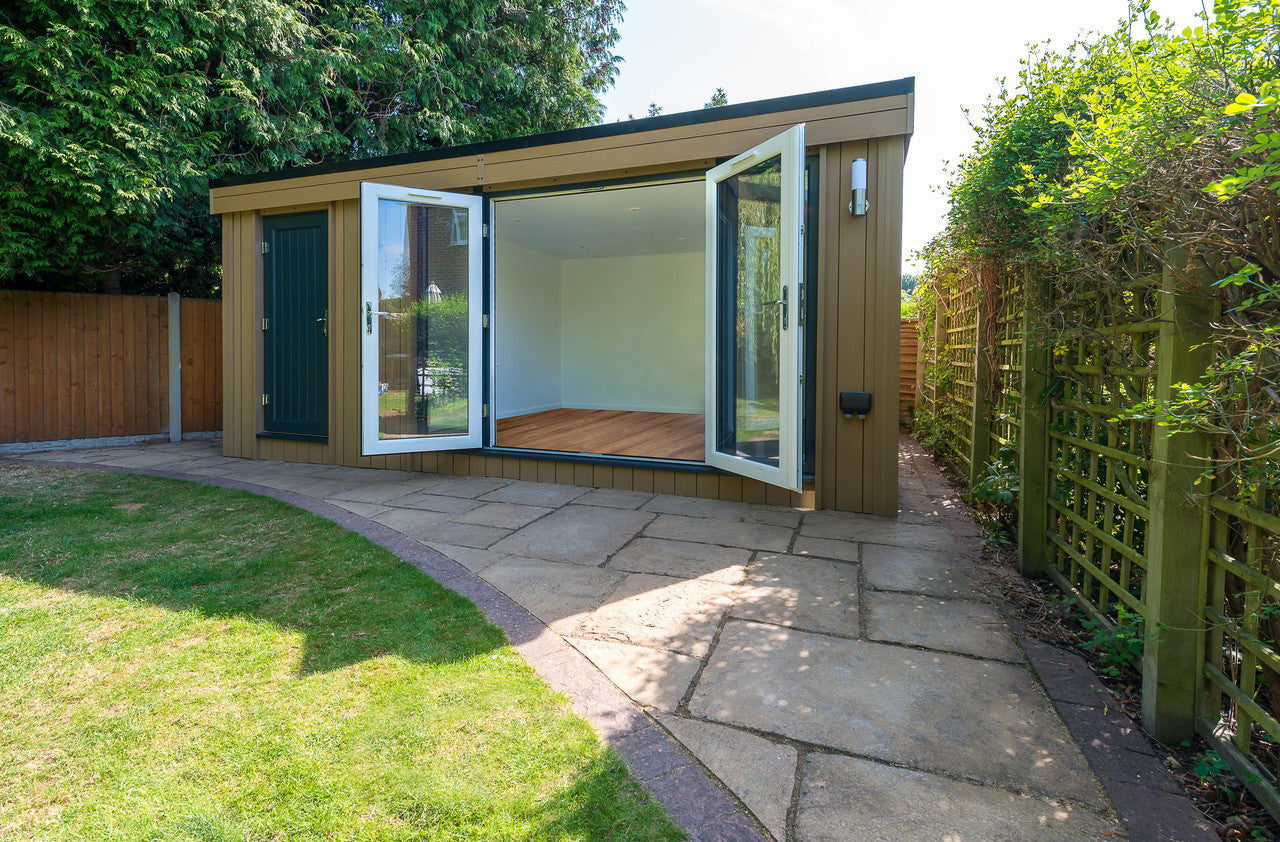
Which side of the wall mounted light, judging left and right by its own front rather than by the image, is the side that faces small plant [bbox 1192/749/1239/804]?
front

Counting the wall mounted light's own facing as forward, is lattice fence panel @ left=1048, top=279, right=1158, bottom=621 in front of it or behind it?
in front

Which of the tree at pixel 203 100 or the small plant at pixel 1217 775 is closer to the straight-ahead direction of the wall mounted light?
the small plant

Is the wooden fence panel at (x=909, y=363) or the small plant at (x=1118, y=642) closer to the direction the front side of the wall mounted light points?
the small plant

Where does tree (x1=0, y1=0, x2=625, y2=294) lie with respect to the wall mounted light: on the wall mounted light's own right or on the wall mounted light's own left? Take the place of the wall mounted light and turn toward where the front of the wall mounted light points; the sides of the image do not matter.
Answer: on the wall mounted light's own right

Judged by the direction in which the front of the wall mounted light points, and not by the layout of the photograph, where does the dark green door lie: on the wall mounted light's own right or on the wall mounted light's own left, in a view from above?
on the wall mounted light's own right

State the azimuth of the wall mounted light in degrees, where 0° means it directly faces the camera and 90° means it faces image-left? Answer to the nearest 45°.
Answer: approximately 0°

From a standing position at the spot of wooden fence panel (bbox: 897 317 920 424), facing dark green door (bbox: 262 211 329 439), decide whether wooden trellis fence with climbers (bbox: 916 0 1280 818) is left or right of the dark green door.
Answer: left

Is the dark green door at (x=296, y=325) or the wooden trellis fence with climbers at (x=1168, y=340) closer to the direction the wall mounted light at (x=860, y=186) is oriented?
the wooden trellis fence with climbers

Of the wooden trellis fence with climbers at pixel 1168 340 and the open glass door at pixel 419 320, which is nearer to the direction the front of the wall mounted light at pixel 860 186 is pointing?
the wooden trellis fence with climbers
